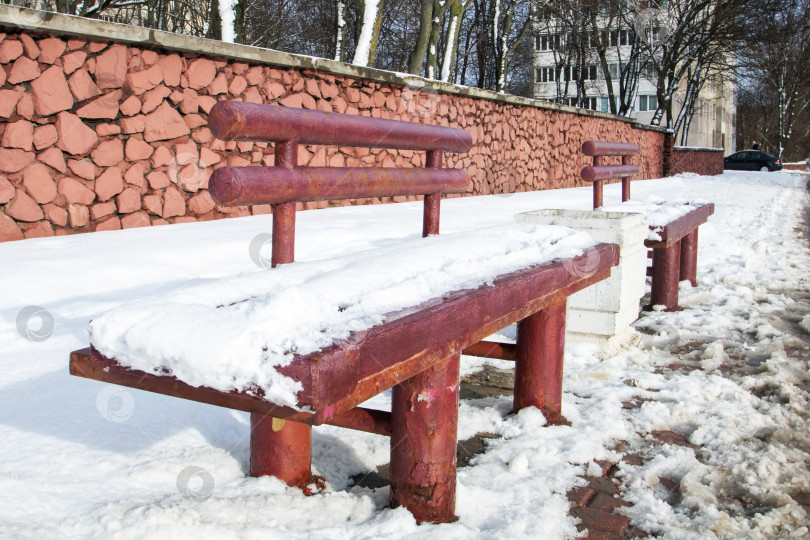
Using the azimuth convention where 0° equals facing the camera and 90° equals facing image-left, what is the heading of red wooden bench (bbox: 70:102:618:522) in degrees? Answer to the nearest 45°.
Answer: approximately 315°

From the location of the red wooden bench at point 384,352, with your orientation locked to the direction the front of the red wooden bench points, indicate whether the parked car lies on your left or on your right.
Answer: on your left

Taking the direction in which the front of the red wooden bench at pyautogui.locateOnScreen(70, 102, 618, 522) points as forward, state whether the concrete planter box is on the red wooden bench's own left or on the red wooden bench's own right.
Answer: on the red wooden bench's own left

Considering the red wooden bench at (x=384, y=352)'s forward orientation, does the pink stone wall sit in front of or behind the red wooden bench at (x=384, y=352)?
behind

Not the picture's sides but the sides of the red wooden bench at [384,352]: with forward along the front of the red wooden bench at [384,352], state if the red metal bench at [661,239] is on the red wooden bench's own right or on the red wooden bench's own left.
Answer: on the red wooden bench's own left
